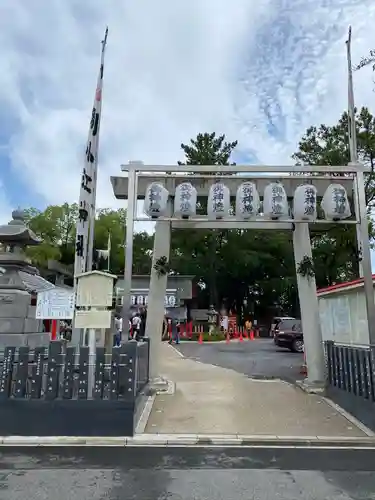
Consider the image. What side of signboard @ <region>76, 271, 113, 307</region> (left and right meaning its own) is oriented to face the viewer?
front

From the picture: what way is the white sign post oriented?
toward the camera

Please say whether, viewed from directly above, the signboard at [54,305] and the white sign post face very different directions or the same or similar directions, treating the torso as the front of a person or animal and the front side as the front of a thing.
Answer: same or similar directions

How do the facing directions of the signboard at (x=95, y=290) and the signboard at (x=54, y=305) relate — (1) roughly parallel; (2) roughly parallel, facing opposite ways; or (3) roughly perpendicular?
roughly parallel

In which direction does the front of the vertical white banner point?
toward the camera

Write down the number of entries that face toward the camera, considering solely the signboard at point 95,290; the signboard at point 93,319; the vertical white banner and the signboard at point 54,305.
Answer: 4

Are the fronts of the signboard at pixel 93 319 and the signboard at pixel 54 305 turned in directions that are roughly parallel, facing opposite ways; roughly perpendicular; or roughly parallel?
roughly parallel

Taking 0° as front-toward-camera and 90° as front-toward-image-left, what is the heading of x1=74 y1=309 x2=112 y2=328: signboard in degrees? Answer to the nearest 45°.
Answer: approximately 0°

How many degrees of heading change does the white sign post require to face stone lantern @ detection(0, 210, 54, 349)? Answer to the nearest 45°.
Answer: approximately 135° to its right
